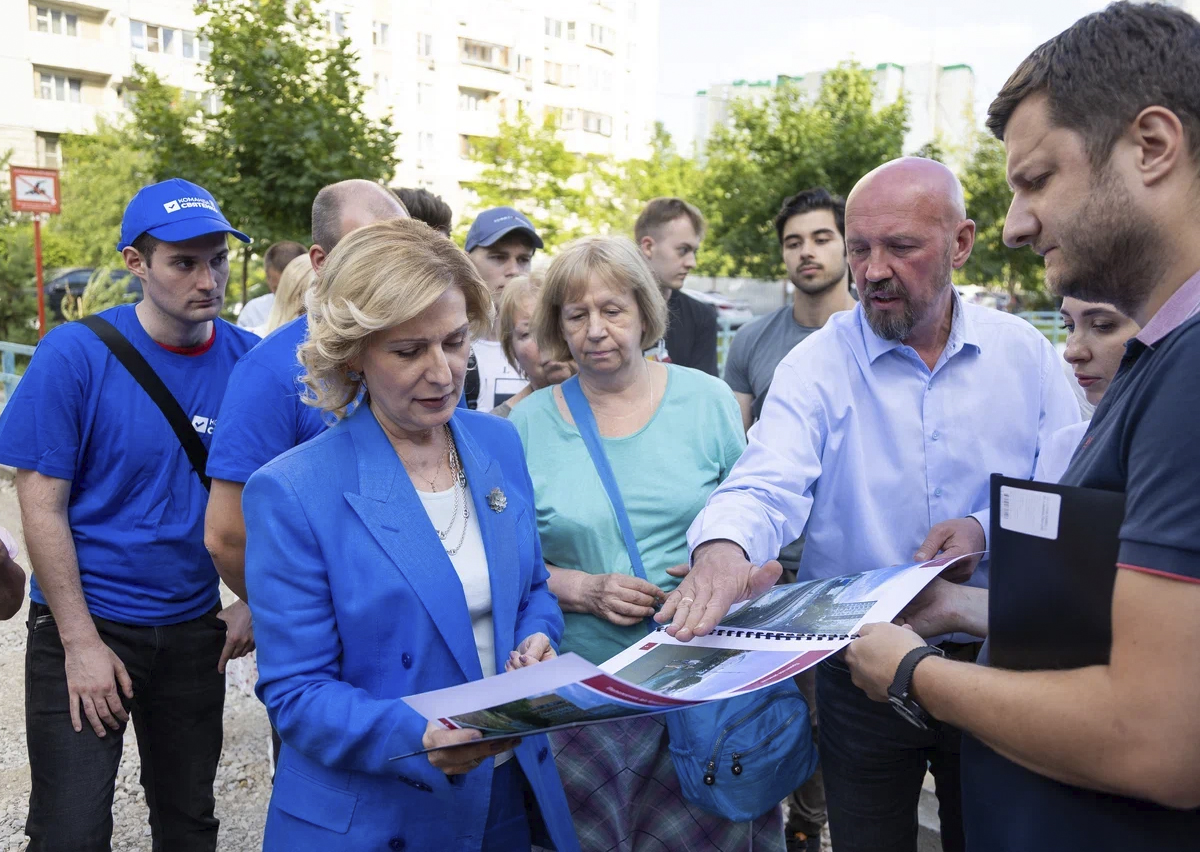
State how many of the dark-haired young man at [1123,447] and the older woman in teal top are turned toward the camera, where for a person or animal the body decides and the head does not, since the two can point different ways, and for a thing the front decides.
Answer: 1

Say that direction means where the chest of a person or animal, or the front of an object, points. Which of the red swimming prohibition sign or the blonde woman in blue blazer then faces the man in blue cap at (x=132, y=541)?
the red swimming prohibition sign

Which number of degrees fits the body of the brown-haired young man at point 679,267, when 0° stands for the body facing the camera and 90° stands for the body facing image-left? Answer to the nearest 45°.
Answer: approximately 315°

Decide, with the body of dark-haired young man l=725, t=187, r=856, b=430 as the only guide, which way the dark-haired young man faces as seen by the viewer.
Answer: toward the camera

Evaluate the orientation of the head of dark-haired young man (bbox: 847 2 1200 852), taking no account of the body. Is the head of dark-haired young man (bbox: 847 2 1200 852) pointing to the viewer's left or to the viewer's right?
to the viewer's left

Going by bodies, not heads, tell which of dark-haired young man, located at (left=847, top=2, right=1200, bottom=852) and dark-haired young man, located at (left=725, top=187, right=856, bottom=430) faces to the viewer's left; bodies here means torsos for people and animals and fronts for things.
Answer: dark-haired young man, located at (left=847, top=2, right=1200, bottom=852)

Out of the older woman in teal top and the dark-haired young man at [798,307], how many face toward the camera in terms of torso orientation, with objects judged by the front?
2

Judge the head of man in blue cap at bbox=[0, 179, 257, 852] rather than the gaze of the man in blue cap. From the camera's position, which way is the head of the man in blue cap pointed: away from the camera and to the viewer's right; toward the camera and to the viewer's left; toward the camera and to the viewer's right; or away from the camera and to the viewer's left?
toward the camera and to the viewer's right

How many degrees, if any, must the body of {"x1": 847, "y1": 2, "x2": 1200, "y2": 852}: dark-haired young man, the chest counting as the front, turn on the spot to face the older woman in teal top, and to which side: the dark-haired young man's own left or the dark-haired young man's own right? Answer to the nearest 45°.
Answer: approximately 45° to the dark-haired young man's own right

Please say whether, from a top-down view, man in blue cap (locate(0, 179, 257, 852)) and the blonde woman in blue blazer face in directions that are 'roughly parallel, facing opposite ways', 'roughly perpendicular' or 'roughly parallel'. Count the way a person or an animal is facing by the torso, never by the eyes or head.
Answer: roughly parallel

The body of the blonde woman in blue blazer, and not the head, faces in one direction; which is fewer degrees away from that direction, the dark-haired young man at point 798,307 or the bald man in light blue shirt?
the bald man in light blue shirt

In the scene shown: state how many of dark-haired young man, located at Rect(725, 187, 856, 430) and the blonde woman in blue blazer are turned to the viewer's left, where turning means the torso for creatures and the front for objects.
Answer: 0

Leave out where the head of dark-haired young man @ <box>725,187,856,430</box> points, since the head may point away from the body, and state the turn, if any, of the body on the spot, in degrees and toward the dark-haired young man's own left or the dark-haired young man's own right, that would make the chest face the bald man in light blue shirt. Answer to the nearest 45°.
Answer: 0° — they already face them

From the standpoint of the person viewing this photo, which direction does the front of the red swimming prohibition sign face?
facing the viewer

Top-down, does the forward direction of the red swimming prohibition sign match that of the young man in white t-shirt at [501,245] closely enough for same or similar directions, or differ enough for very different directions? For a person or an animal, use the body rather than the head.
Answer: same or similar directions

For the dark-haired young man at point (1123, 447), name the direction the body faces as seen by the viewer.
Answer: to the viewer's left
